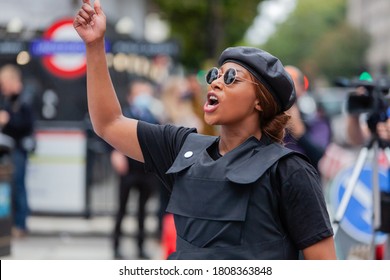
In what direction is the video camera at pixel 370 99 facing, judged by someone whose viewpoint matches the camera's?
facing the viewer and to the left of the viewer

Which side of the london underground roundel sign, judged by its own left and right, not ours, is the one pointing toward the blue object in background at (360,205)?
front

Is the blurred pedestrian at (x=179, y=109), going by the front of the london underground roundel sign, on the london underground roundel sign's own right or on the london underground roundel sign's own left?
on the london underground roundel sign's own left

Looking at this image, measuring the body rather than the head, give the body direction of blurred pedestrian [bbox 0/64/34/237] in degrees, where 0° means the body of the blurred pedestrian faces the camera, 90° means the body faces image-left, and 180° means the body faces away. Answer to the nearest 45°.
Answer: approximately 45°

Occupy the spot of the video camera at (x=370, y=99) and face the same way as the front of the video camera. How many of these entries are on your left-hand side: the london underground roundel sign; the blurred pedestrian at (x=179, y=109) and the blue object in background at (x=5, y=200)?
0

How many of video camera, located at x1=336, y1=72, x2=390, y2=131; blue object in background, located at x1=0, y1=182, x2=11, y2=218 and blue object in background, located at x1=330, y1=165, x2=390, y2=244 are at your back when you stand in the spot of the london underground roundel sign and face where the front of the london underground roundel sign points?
0

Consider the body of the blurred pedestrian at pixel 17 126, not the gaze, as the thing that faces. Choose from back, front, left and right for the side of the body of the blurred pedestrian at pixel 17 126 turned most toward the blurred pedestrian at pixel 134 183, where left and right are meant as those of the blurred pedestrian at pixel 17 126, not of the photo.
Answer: left

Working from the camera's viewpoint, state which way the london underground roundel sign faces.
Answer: facing the viewer

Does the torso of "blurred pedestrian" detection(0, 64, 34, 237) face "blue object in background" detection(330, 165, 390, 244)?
no

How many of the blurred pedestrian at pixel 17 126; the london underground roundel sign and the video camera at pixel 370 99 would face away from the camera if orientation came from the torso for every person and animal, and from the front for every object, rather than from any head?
0

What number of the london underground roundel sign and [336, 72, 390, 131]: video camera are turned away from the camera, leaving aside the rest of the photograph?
0

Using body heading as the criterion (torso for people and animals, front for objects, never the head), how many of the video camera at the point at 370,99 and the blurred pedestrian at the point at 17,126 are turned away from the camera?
0

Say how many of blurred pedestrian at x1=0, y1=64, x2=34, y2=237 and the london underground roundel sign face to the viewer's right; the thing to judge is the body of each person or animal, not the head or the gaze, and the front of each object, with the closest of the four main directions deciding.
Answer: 0

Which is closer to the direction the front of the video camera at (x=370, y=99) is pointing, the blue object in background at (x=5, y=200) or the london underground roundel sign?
the blue object in background

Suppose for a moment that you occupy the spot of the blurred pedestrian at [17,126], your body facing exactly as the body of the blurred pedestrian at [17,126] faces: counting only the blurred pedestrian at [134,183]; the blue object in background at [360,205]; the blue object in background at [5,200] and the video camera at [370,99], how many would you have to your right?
0

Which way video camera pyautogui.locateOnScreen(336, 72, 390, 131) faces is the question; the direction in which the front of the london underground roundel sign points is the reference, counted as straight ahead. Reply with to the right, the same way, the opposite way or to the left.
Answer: to the right
